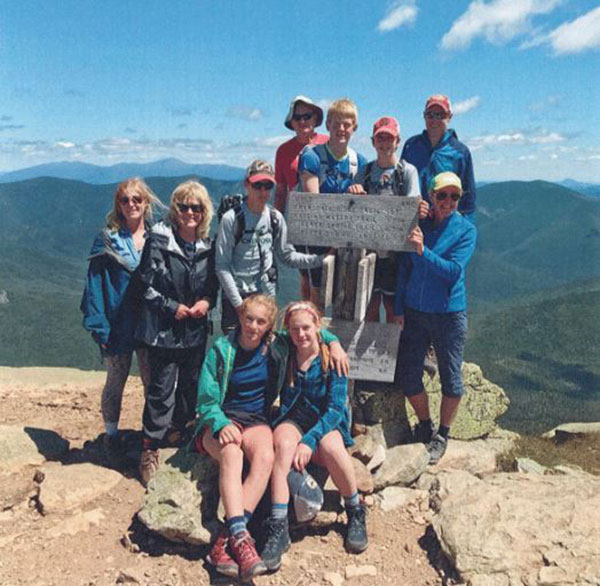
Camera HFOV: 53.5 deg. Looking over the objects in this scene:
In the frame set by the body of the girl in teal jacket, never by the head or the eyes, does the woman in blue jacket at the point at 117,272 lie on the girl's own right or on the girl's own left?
on the girl's own right

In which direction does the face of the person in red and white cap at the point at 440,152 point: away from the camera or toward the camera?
toward the camera

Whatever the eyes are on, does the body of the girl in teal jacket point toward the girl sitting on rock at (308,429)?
no

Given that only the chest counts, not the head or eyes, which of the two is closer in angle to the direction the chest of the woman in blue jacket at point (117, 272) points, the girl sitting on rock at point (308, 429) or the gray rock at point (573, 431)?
the girl sitting on rock

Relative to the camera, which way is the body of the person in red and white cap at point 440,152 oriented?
toward the camera

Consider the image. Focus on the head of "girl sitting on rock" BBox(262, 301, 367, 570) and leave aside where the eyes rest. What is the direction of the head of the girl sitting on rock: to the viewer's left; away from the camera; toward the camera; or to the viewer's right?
toward the camera

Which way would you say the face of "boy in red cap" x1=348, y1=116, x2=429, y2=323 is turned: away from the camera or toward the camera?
toward the camera

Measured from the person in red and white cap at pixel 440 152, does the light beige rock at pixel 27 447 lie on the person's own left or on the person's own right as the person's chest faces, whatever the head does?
on the person's own right

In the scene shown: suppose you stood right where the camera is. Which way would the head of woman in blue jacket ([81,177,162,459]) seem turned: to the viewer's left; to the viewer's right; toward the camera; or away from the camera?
toward the camera

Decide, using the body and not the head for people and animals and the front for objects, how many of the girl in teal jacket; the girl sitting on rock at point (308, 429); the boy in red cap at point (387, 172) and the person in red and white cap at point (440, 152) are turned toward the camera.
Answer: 4

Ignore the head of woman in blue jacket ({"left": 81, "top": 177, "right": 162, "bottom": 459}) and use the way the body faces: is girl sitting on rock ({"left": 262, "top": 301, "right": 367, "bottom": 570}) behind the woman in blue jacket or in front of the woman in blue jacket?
in front

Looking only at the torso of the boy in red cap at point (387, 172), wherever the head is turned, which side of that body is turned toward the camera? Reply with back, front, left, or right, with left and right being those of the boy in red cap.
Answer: front

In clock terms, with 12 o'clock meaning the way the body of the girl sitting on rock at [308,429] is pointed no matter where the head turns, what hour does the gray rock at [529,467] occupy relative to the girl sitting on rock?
The gray rock is roughly at 8 o'clock from the girl sitting on rock.

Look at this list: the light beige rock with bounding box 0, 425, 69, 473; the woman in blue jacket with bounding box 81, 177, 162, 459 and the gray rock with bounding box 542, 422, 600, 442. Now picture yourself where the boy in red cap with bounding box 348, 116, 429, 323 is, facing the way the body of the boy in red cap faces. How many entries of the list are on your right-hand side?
2
